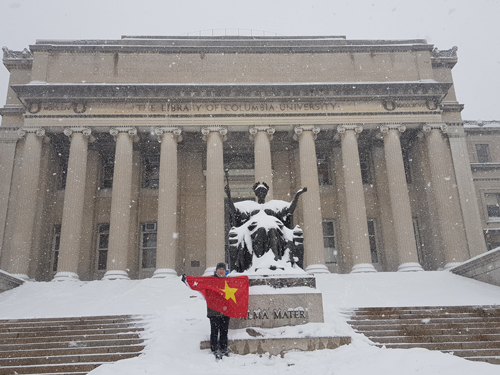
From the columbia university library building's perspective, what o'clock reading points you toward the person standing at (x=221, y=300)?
The person standing is roughly at 12 o'clock from the columbia university library building.

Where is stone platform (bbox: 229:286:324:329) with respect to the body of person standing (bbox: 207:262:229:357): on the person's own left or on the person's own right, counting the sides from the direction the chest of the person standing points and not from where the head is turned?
on the person's own left

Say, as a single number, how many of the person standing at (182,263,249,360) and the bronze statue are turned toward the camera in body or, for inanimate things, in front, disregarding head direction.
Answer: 2

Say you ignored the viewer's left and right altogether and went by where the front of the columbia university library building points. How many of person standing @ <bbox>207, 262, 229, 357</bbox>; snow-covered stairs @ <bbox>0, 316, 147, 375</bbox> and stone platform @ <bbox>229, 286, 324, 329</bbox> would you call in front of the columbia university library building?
3

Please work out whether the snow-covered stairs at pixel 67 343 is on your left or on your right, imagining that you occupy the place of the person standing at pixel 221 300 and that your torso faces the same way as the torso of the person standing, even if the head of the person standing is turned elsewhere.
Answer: on your right
